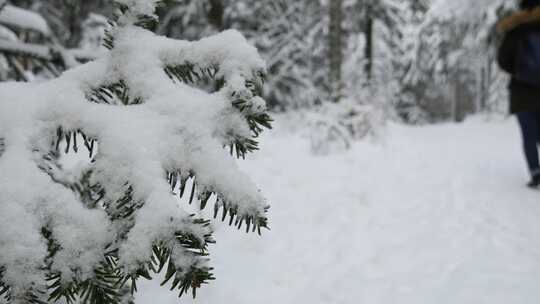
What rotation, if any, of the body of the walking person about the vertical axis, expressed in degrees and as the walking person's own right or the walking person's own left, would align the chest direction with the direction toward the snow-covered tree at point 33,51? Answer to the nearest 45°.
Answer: approximately 135° to the walking person's own left

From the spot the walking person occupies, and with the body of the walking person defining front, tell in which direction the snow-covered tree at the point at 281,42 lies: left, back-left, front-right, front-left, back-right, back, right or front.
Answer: front-left

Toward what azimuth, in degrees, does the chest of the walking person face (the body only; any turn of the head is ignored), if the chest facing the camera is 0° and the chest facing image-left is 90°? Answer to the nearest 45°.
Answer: approximately 180°
